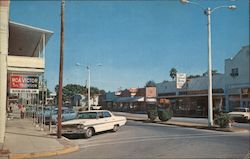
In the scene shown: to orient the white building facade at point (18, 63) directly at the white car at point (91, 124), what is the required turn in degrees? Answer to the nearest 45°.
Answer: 0° — it already faces it

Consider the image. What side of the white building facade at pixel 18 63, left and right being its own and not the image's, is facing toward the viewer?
right

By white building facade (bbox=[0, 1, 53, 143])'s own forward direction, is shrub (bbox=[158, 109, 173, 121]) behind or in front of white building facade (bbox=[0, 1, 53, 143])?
in front
